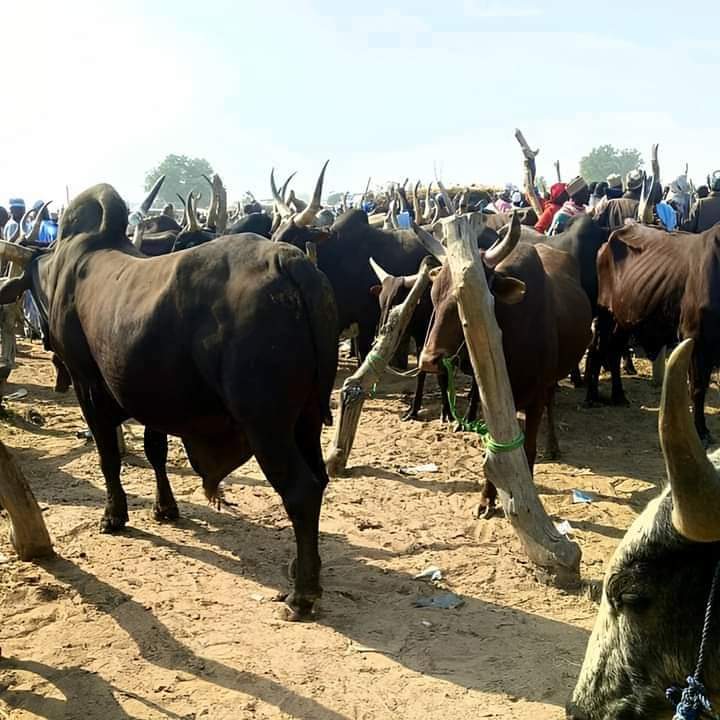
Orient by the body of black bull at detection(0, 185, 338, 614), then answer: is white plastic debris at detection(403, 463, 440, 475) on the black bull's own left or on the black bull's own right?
on the black bull's own right

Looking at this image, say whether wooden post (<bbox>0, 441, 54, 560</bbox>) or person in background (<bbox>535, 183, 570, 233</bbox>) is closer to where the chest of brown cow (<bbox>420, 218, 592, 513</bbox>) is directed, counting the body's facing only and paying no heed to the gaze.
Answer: the wooden post

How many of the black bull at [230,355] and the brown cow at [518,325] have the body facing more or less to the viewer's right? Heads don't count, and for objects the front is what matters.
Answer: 0

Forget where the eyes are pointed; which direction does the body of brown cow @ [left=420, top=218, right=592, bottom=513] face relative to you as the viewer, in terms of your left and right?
facing the viewer and to the left of the viewer

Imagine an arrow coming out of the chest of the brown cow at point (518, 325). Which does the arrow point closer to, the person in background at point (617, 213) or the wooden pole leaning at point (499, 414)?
the wooden pole leaning

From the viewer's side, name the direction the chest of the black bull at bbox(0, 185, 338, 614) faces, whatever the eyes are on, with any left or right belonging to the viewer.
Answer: facing away from the viewer and to the left of the viewer

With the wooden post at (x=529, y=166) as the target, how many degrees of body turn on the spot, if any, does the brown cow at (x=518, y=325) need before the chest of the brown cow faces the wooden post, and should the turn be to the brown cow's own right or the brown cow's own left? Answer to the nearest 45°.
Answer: approximately 135° to the brown cow's own right

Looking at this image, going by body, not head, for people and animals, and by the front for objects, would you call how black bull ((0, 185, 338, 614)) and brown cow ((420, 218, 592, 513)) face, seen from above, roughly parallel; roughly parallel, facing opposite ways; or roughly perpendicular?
roughly perpendicular
